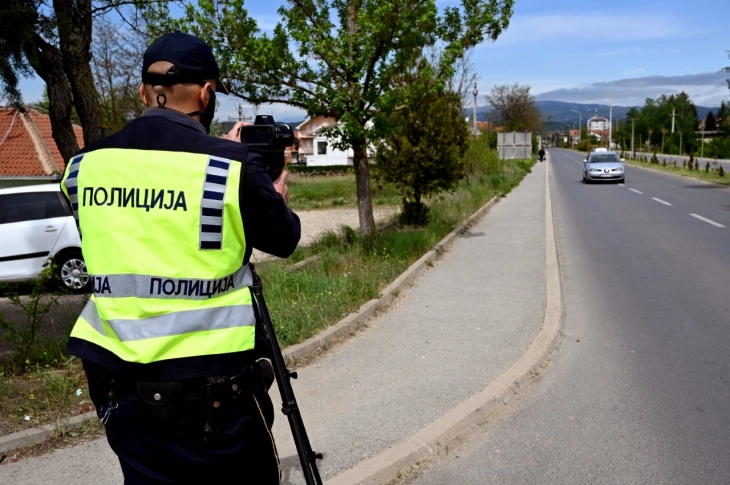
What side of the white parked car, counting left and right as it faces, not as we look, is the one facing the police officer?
left

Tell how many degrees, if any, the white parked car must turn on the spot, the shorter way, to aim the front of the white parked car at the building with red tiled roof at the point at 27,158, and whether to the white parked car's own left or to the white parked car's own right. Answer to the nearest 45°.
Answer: approximately 90° to the white parked car's own right

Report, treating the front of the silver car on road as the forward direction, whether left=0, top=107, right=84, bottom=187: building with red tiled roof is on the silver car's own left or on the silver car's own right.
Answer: on the silver car's own right

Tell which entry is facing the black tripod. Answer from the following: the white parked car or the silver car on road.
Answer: the silver car on road

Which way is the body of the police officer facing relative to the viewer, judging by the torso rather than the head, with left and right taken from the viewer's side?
facing away from the viewer and to the right of the viewer

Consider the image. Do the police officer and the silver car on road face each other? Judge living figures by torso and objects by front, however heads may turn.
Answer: yes

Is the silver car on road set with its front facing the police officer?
yes

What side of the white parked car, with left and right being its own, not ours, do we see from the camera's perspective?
left

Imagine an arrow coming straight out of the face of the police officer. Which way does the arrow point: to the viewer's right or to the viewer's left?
to the viewer's right
